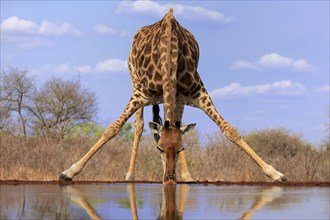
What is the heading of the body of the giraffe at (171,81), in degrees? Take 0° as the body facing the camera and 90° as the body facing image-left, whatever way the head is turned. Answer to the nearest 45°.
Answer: approximately 0°

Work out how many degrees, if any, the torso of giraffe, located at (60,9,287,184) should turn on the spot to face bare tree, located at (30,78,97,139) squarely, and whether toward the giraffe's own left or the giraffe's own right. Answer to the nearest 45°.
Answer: approximately 180°
